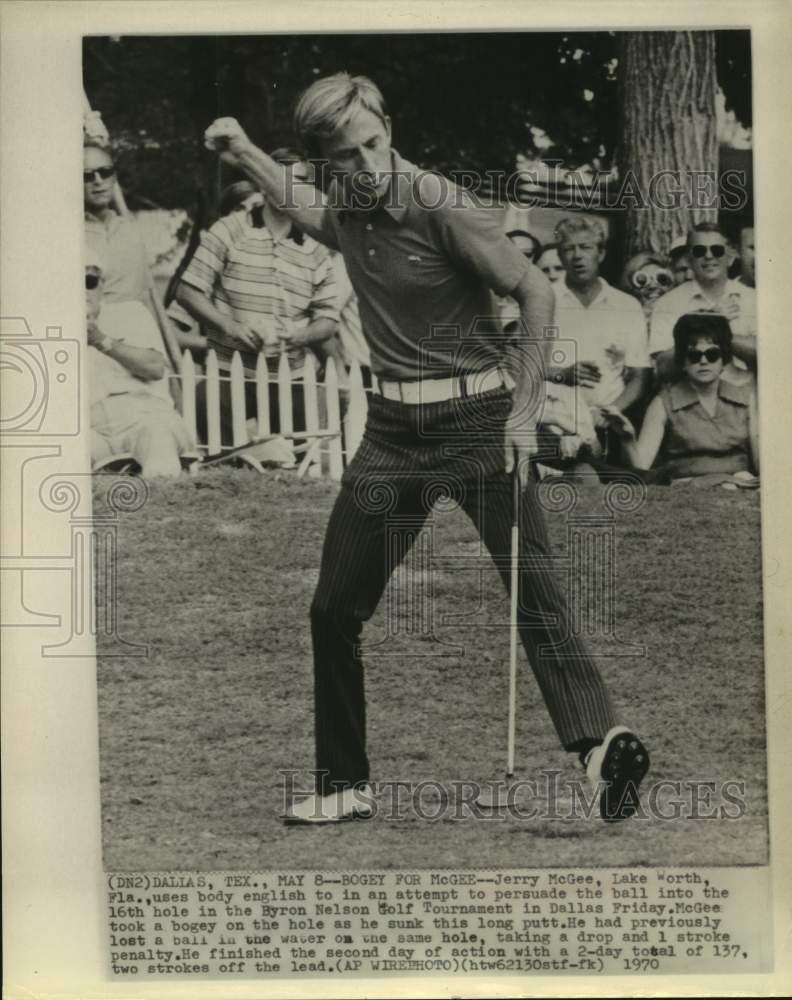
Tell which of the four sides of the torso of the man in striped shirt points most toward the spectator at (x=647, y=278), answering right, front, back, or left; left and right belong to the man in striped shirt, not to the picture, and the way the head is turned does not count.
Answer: left

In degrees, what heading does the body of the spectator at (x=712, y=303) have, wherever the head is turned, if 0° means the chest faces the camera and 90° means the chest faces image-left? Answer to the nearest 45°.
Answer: approximately 0°

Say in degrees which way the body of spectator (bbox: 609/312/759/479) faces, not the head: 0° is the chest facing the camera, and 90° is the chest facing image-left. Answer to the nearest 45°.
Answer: approximately 0°

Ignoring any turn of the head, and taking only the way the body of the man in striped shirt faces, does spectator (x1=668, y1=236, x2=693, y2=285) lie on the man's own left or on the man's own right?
on the man's own left
